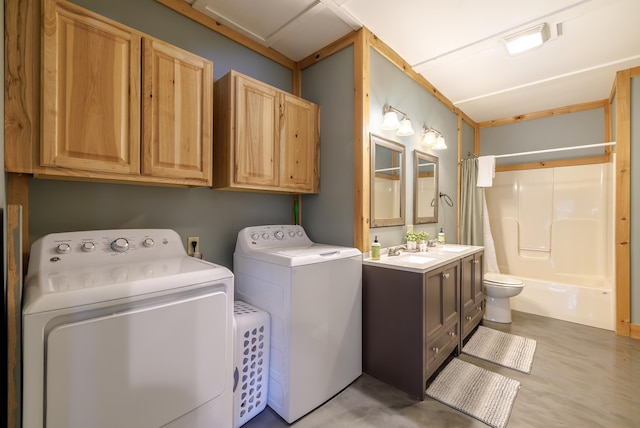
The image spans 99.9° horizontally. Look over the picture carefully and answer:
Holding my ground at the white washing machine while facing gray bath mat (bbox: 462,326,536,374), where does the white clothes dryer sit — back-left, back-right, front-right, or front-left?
back-right

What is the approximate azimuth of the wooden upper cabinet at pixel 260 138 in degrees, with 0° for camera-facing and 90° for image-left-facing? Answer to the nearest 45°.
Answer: approximately 315°

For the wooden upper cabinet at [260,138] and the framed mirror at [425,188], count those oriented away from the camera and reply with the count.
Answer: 0

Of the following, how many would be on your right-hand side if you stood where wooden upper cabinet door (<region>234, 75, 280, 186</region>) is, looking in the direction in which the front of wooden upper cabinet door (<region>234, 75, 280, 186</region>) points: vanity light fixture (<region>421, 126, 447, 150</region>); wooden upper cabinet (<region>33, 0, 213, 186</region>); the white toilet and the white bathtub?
1

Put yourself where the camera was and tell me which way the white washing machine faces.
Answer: facing the viewer and to the right of the viewer

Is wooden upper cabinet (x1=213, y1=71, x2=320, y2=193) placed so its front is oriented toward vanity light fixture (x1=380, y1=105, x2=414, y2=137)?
no

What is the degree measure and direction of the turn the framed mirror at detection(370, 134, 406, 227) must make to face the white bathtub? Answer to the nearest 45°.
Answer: approximately 90° to its left

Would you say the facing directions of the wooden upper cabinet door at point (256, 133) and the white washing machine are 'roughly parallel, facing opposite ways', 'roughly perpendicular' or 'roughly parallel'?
roughly parallel

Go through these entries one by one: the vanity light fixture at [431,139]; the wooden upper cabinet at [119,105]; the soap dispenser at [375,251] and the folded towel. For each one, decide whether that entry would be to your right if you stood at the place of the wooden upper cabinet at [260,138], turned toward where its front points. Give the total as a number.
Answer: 1

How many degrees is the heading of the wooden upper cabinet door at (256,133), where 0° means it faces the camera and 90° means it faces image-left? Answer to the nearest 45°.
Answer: approximately 315°

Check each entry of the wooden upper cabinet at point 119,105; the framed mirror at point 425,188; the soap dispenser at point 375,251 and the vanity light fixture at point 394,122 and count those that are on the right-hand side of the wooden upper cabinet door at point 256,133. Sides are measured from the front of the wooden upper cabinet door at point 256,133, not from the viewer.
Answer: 1

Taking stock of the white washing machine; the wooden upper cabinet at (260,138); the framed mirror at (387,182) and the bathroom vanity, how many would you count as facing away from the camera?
0

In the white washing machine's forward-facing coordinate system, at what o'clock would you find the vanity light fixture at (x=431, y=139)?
The vanity light fixture is roughly at 9 o'clock from the white washing machine.

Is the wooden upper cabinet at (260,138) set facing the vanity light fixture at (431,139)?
no

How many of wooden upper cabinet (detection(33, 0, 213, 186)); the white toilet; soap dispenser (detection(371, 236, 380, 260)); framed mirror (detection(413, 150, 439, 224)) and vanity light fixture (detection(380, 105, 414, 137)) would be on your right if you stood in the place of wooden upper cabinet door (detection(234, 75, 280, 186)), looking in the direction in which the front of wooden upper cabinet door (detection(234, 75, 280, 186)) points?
1
